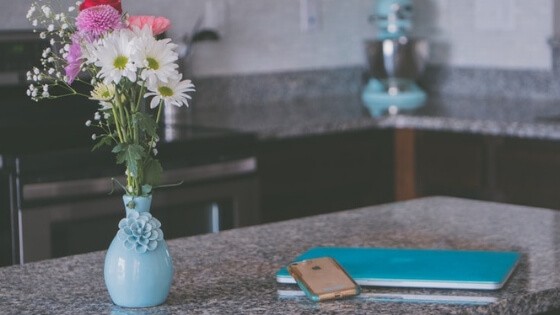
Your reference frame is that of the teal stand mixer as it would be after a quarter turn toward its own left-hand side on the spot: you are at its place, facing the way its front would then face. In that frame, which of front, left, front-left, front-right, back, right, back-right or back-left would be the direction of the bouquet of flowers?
right

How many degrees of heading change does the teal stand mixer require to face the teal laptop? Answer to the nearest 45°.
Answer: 0° — it already faces it

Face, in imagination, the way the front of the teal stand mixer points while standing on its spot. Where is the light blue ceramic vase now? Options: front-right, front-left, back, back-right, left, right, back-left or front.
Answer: front

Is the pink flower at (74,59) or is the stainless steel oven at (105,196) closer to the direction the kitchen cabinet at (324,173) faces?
the pink flower

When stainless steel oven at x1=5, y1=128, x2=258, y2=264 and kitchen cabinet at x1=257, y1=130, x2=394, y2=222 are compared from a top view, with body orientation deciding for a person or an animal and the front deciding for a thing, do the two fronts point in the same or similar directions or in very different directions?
same or similar directions

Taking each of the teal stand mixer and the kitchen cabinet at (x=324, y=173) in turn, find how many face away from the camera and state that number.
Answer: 0

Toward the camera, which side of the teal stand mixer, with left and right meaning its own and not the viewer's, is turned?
front

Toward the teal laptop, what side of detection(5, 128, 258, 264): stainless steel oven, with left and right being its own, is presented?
front

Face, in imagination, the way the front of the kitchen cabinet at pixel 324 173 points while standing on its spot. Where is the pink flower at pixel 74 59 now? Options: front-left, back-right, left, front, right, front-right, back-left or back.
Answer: front-right

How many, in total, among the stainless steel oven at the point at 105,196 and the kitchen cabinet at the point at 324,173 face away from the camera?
0

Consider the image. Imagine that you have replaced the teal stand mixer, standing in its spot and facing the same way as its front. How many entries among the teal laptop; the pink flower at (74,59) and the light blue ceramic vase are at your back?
0

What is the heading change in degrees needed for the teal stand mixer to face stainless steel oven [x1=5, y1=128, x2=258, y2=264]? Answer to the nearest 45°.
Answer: approximately 45° to its right

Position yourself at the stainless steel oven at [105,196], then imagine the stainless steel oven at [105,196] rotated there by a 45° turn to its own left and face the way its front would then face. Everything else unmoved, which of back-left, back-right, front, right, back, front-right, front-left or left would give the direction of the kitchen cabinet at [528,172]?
front

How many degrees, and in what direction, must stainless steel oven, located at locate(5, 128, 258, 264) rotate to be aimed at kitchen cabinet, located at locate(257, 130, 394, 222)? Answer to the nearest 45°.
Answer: approximately 90° to its left

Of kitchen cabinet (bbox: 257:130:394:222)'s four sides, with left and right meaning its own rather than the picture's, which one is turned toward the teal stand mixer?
left

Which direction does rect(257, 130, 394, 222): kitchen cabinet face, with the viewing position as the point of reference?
facing the viewer and to the right of the viewer

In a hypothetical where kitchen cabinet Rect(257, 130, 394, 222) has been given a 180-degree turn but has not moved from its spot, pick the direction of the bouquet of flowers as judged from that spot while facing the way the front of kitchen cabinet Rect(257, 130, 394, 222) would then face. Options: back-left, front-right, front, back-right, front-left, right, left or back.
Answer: back-left

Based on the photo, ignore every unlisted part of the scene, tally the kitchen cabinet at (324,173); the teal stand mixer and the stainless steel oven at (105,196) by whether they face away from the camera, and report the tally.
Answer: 0

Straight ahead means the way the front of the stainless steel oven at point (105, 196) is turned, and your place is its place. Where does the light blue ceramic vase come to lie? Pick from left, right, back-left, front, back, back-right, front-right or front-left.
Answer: front-right

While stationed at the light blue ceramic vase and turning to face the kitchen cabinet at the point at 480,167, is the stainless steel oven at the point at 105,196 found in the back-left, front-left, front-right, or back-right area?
front-left
